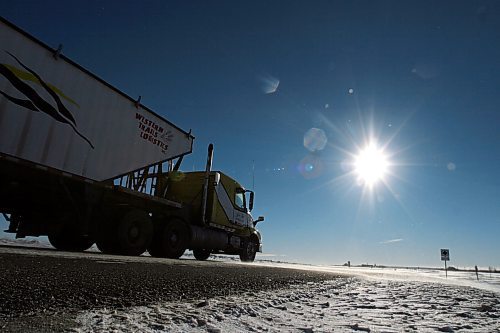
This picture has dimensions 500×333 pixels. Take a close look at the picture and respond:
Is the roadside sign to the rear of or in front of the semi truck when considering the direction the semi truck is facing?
in front

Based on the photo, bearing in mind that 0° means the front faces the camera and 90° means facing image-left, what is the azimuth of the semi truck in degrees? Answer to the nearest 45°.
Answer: approximately 225°
